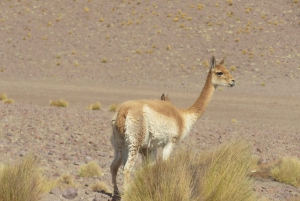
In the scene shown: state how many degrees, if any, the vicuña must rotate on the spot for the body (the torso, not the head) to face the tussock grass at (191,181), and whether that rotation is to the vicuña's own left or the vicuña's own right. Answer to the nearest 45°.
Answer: approximately 90° to the vicuña's own right

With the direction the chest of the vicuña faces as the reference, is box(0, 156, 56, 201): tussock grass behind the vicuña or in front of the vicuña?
behind

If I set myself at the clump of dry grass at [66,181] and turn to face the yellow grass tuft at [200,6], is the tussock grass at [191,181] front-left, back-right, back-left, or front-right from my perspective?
back-right

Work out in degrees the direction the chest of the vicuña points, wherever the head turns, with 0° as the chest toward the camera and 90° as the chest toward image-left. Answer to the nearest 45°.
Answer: approximately 225°

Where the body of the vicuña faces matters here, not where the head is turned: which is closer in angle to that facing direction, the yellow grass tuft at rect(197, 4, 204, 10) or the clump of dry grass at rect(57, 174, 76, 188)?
the yellow grass tuft
